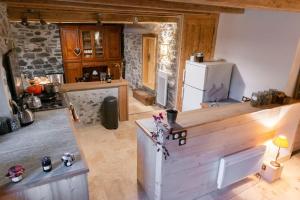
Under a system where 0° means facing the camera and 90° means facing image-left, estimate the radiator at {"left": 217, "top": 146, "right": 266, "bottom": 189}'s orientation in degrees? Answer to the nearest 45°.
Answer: approximately 315°

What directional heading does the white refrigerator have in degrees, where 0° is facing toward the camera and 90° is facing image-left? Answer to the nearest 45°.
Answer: approximately 45°

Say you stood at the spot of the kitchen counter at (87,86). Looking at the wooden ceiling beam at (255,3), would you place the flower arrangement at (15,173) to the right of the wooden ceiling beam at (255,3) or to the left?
right

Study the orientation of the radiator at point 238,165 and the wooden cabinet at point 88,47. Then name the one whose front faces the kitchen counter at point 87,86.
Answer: the wooden cabinet

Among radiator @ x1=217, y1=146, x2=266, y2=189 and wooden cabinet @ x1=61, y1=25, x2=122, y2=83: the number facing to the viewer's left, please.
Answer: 0

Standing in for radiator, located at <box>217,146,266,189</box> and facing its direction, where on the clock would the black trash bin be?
The black trash bin is roughly at 5 o'clock from the radiator.

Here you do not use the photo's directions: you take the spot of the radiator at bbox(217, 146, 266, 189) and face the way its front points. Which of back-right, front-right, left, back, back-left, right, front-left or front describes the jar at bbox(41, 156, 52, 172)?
right

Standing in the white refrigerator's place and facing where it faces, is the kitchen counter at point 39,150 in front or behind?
in front

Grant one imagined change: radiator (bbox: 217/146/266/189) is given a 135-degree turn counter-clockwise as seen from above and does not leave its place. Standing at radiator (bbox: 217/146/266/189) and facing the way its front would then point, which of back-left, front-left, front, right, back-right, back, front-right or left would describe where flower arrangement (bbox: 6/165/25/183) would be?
back-left

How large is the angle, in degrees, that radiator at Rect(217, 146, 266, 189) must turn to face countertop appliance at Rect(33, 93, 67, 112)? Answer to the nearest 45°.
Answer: approximately 135° to its right

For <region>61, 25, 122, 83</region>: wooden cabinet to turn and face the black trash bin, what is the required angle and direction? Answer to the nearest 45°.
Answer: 0° — it already faces it

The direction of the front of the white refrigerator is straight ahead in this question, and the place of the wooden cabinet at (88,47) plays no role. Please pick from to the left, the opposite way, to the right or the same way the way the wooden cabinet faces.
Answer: to the left

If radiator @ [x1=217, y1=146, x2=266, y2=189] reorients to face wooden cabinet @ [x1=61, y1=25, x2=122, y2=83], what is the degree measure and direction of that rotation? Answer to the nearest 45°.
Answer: approximately 180°

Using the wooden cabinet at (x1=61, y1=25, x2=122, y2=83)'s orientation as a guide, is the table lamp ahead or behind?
ahead

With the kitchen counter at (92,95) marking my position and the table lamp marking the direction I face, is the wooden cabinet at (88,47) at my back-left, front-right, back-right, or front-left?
back-left
